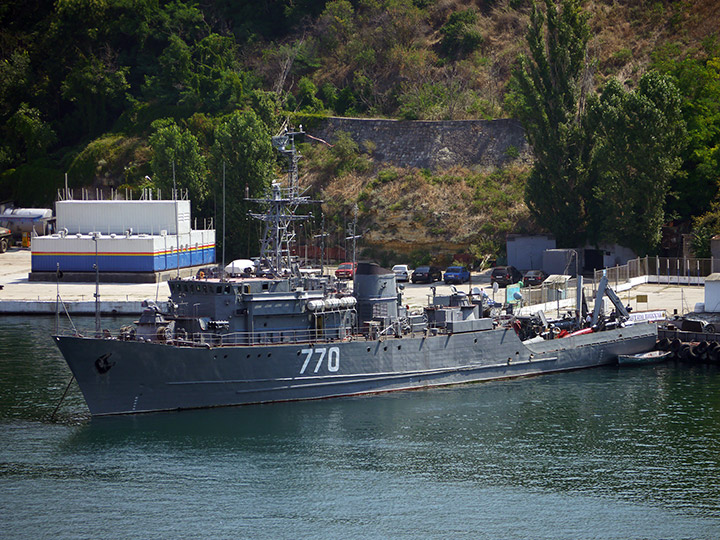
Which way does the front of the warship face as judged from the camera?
facing the viewer and to the left of the viewer
